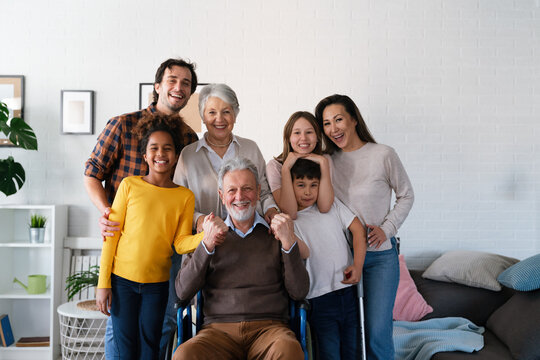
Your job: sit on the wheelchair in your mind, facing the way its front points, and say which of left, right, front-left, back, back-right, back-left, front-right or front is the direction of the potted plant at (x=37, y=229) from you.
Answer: back-right

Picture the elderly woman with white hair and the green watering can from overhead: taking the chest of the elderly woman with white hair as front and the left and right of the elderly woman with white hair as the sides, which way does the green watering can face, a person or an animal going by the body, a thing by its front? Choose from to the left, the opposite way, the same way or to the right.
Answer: to the right

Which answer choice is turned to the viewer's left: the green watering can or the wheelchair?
the green watering can

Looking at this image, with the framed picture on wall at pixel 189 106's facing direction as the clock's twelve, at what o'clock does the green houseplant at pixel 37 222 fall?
The green houseplant is roughly at 3 o'clock from the framed picture on wall.

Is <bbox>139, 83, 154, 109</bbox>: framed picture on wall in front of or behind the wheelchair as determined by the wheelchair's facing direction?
behind

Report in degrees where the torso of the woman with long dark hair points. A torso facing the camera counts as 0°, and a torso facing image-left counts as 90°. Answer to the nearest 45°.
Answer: approximately 45°

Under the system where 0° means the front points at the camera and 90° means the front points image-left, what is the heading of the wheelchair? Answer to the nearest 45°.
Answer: approximately 0°

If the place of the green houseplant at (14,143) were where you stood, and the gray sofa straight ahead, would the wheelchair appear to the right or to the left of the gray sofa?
right

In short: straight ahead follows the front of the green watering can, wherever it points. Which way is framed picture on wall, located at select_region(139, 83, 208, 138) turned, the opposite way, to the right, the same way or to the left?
to the left
